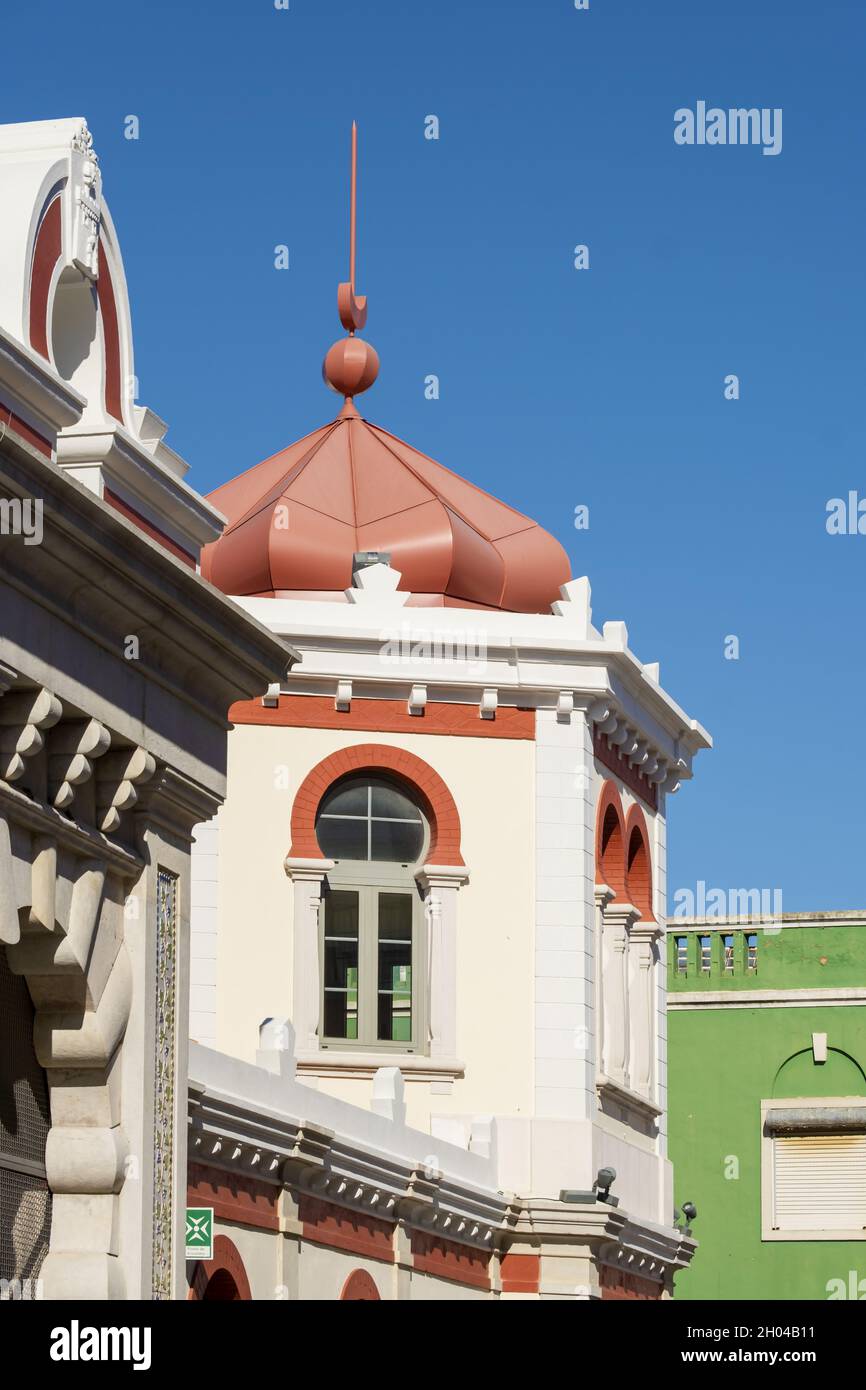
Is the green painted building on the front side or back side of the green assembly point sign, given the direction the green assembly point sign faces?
on the back side

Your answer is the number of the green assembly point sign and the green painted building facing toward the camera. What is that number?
2

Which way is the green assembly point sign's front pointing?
toward the camera

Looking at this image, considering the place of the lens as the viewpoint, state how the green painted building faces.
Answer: facing the viewer
